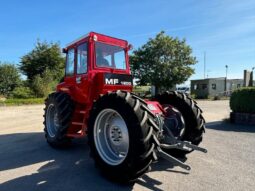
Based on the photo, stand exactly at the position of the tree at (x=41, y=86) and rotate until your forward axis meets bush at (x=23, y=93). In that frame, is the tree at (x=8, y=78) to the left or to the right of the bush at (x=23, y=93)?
right

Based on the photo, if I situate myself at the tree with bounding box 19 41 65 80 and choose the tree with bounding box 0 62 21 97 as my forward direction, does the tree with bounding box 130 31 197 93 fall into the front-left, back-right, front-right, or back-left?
back-left

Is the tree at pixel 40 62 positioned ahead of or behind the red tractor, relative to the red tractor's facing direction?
ahead

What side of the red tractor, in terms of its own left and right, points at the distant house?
right

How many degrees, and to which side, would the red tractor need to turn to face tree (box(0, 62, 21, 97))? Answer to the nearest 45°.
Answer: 0° — it already faces it

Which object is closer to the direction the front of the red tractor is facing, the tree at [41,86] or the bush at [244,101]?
the tree

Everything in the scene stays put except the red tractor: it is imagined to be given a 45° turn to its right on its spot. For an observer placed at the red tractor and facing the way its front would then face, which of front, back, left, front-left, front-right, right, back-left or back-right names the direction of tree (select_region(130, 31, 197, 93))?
front

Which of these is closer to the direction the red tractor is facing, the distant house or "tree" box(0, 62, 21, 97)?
the tree

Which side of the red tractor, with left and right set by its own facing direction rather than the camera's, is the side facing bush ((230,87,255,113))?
right

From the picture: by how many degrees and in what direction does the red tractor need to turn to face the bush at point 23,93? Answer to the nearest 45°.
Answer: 0° — it already faces it

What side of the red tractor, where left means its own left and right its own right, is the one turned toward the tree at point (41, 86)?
front

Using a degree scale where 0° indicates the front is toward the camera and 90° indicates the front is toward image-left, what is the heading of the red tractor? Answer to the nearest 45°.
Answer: approximately 135°
